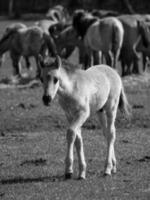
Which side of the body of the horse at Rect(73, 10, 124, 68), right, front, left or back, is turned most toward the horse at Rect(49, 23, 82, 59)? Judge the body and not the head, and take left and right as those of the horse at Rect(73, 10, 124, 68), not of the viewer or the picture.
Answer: front

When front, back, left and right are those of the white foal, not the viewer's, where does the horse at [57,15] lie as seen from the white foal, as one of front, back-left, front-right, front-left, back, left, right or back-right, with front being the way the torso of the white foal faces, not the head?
back-right

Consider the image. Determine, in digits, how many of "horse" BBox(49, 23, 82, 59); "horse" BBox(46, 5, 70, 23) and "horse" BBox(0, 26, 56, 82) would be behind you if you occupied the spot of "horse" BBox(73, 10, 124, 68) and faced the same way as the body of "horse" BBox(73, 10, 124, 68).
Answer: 0

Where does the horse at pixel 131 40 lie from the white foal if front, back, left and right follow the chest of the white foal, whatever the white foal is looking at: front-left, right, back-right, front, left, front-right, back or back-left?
back-right

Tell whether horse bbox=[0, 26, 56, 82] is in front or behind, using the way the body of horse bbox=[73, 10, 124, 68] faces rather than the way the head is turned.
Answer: in front

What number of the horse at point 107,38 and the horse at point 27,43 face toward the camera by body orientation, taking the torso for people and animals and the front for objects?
0

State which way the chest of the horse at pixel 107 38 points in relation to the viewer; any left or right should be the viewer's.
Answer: facing away from the viewer and to the left of the viewer

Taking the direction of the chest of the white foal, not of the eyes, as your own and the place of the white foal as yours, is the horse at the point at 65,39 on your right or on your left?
on your right

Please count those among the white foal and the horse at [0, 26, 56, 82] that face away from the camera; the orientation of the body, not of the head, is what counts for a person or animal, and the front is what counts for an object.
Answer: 0

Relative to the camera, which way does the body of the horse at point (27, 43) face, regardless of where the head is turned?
to the viewer's left

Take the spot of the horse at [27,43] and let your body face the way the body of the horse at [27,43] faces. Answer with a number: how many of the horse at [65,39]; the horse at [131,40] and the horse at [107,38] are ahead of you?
0

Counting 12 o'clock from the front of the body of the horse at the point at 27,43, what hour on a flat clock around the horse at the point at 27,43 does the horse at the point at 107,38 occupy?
the horse at the point at 107,38 is roughly at 7 o'clock from the horse at the point at 27,43.

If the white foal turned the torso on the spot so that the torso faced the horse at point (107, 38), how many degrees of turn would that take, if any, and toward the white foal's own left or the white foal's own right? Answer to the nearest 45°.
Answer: approximately 135° to the white foal's own right

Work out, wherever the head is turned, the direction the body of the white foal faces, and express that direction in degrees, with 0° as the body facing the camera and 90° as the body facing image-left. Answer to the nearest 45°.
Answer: approximately 45°
